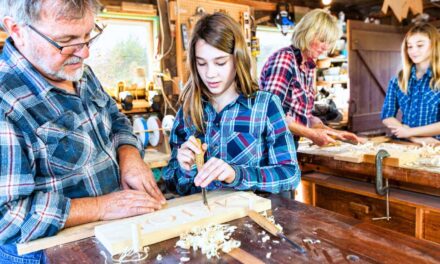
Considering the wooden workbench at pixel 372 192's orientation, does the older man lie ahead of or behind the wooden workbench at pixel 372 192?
ahead

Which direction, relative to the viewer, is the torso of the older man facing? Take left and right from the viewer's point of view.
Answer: facing the viewer and to the right of the viewer

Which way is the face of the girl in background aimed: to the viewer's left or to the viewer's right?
to the viewer's left

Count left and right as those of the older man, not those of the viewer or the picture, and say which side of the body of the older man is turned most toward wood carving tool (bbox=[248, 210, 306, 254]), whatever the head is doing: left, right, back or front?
front

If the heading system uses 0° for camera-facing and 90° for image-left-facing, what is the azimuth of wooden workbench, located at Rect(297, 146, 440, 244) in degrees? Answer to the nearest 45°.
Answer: approximately 45°

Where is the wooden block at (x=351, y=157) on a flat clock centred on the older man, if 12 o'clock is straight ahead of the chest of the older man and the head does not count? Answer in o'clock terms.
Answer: The wooden block is roughly at 10 o'clock from the older man.

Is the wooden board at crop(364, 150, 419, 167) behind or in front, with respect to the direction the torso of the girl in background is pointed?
in front

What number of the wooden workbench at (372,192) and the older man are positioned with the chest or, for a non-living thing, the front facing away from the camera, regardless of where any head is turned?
0

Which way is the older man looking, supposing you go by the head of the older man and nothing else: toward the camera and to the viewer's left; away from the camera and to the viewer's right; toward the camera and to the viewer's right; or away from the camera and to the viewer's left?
toward the camera and to the viewer's right

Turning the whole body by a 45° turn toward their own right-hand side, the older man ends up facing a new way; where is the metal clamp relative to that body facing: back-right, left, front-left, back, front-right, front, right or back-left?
left

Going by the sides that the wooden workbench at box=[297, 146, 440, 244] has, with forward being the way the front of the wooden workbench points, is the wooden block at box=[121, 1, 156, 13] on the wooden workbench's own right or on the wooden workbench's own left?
on the wooden workbench's own right
